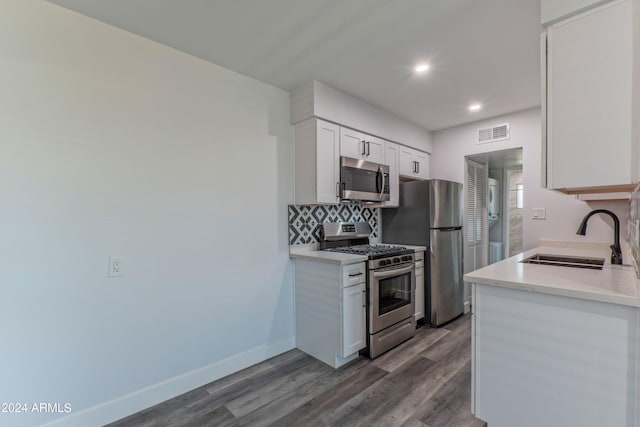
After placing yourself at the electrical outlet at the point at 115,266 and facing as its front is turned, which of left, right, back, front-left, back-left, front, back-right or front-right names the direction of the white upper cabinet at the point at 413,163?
left

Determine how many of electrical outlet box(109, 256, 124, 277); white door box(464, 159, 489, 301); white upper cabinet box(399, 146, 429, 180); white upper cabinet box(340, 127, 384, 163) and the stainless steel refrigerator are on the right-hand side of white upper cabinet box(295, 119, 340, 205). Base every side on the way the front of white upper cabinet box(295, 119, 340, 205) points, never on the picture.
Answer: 1

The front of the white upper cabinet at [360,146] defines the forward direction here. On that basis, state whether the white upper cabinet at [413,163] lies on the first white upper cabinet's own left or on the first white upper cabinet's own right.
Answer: on the first white upper cabinet's own left

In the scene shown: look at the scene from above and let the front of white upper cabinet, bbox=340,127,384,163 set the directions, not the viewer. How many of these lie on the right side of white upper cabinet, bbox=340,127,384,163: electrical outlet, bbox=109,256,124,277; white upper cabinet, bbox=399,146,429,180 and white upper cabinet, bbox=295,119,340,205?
2

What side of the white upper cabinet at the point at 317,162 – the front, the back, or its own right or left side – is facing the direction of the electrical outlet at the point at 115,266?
right

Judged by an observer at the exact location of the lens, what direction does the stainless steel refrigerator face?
facing the viewer and to the right of the viewer

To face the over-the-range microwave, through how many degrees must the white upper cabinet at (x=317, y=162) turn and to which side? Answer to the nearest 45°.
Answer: approximately 90° to its left

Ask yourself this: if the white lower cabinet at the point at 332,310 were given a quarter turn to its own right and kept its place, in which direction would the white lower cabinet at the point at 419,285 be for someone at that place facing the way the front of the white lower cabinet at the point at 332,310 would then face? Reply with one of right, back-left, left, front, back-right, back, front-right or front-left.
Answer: back

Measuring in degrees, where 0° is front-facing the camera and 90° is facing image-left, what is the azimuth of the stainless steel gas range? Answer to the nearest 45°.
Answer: approximately 315°

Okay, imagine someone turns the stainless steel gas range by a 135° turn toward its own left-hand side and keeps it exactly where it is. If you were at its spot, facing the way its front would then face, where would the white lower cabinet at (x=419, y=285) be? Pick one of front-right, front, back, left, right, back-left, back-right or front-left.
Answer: front-right
